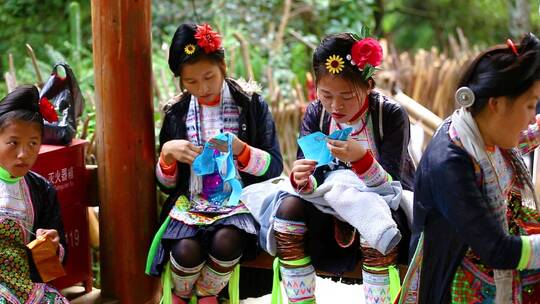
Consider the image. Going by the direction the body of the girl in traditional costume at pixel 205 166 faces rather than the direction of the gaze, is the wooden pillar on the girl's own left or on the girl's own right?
on the girl's own right

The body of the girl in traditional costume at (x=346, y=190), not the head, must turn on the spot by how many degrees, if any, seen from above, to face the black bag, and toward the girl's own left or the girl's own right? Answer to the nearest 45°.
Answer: approximately 90° to the girl's own right

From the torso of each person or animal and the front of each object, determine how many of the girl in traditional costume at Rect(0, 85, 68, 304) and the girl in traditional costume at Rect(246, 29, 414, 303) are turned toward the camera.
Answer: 2

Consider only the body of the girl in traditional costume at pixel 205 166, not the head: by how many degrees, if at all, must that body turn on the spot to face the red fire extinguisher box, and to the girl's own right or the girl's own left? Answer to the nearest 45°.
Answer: approximately 90° to the girl's own right
